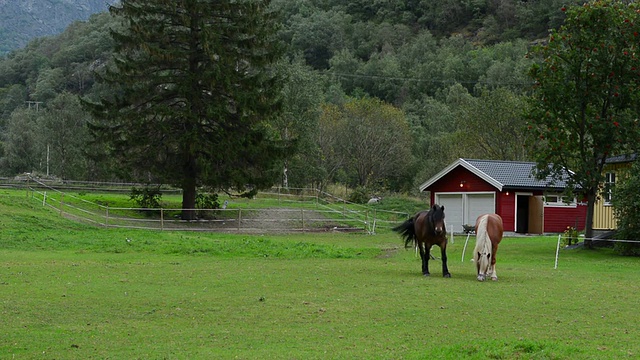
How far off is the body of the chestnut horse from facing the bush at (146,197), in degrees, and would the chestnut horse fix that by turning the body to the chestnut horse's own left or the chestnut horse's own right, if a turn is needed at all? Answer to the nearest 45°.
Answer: approximately 135° to the chestnut horse's own right

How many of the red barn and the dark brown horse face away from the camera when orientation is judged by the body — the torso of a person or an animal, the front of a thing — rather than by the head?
0

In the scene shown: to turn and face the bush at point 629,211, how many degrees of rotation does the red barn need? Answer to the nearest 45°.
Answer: approximately 45° to its left

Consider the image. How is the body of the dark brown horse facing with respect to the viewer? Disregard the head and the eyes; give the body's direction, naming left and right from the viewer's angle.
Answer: facing the viewer and to the right of the viewer

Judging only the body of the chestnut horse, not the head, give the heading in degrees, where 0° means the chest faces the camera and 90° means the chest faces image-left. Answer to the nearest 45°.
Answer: approximately 0°

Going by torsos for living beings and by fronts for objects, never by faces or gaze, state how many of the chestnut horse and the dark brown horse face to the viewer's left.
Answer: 0

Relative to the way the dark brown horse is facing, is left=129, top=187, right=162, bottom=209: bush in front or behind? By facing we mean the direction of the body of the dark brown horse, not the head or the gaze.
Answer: behind

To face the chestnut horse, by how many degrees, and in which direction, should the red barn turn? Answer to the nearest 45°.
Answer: approximately 45° to its left

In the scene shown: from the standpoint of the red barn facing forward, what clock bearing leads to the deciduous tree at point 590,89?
The deciduous tree is roughly at 10 o'clock from the red barn.

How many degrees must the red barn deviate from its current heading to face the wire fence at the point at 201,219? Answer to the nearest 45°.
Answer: approximately 45° to its right
